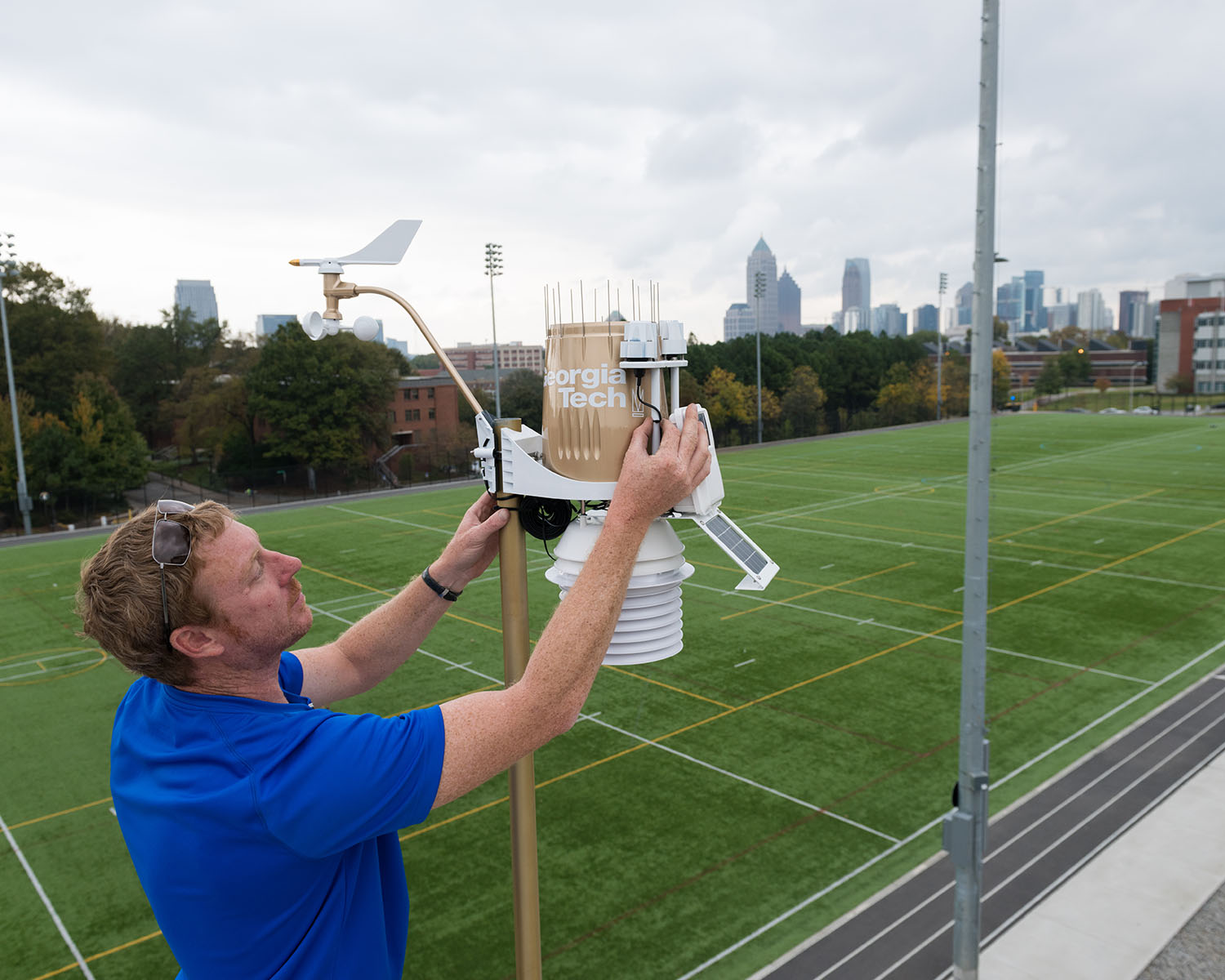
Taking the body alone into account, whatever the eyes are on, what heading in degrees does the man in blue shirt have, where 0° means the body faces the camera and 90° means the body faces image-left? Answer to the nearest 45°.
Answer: approximately 270°

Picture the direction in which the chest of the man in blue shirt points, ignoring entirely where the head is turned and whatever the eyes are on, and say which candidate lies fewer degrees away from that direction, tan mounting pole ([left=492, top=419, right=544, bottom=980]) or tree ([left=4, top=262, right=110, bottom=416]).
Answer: the tan mounting pole

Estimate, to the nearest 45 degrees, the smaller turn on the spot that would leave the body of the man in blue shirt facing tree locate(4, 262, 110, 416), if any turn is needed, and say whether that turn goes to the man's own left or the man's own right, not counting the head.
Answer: approximately 90° to the man's own left

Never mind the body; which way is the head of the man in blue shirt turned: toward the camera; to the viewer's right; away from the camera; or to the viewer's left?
to the viewer's right

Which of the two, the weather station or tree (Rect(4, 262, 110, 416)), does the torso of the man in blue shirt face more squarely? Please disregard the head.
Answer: the weather station
